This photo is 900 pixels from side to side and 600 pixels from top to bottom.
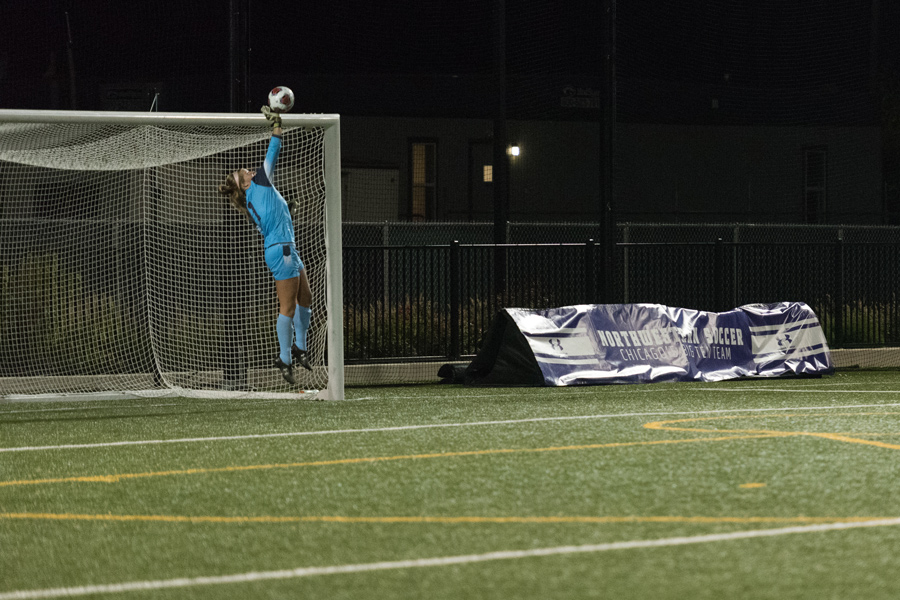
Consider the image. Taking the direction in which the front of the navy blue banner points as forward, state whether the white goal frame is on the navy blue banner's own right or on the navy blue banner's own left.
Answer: on the navy blue banner's own right

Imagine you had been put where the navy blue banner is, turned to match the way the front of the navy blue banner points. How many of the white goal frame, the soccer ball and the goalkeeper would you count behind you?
0

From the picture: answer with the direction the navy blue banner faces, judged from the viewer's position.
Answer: facing the viewer

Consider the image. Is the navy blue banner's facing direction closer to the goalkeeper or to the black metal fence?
the goalkeeper

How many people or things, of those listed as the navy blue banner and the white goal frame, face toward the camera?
2

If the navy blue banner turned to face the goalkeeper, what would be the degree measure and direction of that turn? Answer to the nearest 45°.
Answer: approximately 45° to its right

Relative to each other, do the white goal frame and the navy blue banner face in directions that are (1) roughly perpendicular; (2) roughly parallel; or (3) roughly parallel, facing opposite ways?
roughly parallel

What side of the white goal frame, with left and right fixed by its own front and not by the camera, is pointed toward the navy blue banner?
left

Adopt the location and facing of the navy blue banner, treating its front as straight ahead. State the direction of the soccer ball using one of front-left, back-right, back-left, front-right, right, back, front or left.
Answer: front-right
